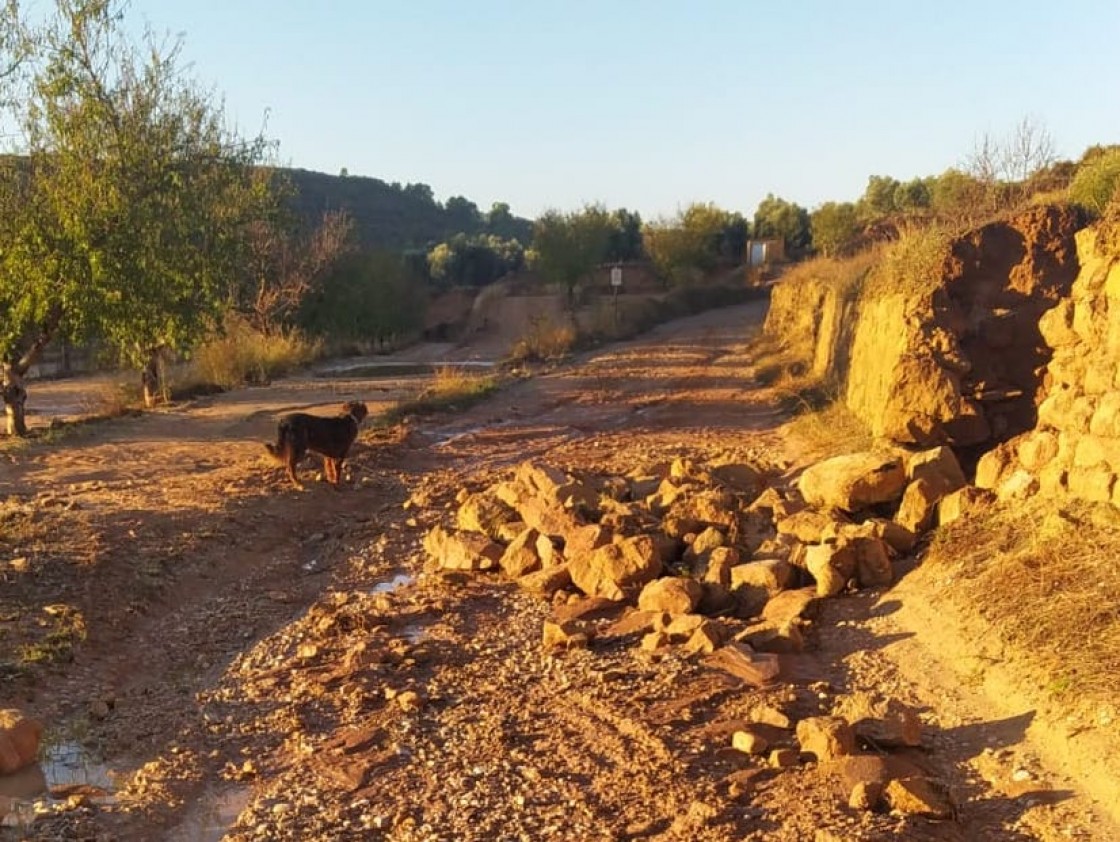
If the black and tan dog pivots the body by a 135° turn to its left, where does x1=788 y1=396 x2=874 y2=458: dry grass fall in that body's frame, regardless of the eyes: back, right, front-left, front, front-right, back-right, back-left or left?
back-right

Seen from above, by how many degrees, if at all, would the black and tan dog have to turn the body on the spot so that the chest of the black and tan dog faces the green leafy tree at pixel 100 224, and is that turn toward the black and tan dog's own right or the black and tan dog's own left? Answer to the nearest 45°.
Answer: approximately 135° to the black and tan dog's own left

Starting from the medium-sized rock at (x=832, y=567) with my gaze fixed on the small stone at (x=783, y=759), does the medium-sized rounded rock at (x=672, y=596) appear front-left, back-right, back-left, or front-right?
front-right

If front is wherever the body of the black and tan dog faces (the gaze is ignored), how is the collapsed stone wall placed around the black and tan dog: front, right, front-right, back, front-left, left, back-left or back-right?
front-right

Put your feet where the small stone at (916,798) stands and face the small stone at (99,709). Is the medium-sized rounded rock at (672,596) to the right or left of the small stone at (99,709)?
right

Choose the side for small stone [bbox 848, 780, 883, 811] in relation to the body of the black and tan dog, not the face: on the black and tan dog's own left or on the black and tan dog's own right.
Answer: on the black and tan dog's own right

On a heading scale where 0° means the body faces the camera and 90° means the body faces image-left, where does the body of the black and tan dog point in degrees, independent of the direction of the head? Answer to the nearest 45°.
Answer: approximately 270°

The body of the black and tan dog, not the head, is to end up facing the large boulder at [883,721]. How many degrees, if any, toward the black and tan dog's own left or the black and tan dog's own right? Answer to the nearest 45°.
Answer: approximately 90° to the black and tan dog's own right

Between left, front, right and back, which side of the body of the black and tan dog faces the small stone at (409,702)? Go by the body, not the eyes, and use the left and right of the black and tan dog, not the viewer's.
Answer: right

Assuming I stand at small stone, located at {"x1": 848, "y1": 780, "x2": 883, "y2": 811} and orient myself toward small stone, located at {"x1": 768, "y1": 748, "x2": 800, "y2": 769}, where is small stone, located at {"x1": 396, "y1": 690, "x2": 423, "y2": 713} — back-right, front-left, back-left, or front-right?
front-left

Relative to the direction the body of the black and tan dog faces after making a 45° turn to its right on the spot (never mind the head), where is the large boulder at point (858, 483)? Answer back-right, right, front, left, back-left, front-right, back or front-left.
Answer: front

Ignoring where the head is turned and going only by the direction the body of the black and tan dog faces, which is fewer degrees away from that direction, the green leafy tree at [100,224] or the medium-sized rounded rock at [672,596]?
the medium-sized rounded rock

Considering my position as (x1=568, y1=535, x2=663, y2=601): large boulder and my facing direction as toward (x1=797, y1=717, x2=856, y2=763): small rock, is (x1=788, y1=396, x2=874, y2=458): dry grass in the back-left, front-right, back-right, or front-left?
back-left

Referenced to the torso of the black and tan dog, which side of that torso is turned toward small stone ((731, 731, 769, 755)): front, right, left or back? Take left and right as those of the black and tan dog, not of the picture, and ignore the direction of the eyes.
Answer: right

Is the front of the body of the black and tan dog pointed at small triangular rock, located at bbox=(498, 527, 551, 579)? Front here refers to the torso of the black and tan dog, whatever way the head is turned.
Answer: no

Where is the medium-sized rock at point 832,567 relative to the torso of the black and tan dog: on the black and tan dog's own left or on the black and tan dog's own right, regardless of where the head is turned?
on the black and tan dog's own right
